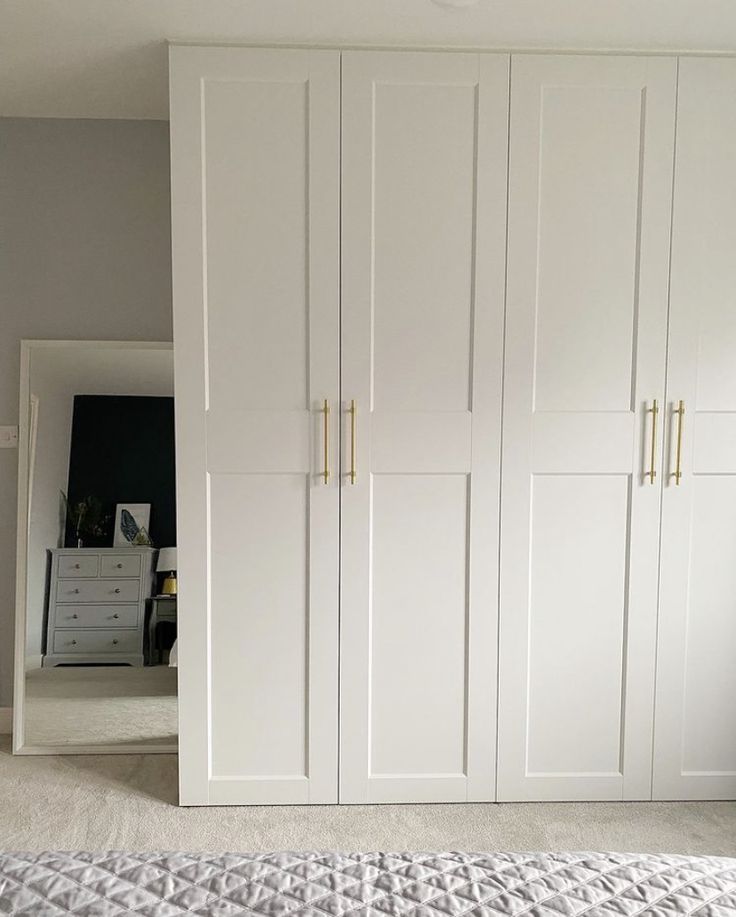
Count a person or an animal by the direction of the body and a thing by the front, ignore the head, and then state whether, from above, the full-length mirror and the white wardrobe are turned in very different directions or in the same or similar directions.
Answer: same or similar directions

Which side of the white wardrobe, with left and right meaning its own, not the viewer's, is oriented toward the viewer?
front

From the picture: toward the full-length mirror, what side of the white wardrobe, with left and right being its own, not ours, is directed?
right

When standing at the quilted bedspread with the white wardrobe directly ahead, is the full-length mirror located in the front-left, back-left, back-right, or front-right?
front-left

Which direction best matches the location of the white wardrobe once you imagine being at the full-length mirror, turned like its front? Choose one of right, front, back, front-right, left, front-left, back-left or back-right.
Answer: front-left

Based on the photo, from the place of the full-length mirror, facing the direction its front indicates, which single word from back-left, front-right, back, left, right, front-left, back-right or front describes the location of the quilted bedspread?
front

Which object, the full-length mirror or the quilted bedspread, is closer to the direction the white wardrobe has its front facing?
the quilted bedspread

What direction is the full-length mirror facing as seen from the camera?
toward the camera

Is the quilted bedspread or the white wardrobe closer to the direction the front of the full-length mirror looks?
the quilted bedspread

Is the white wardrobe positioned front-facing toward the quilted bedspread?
yes

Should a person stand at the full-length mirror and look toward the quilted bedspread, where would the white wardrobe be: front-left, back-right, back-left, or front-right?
front-left

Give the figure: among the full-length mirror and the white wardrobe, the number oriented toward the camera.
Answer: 2
